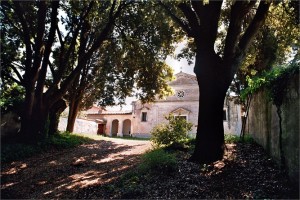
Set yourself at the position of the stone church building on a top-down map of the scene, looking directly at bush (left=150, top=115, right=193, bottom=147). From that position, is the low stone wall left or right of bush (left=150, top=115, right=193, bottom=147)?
right

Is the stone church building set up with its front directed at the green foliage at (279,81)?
yes

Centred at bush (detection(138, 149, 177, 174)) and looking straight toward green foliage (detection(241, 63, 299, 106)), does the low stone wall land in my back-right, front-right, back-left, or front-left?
back-left

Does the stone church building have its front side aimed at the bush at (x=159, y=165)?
yes

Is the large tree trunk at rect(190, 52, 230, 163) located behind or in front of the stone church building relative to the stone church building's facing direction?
in front

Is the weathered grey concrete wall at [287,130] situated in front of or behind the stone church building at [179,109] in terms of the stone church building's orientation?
in front

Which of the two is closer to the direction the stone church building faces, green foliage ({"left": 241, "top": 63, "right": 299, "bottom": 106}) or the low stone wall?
the green foliage

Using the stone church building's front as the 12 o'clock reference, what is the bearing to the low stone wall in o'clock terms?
The low stone wall is roughly at 2 o'clock from the stone church building.

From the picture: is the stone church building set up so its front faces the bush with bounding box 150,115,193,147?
yes

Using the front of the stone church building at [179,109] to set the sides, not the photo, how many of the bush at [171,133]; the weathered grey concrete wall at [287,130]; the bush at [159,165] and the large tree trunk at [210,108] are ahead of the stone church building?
4

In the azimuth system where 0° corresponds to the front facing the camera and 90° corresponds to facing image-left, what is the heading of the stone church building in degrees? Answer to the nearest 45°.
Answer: approximately 0°
